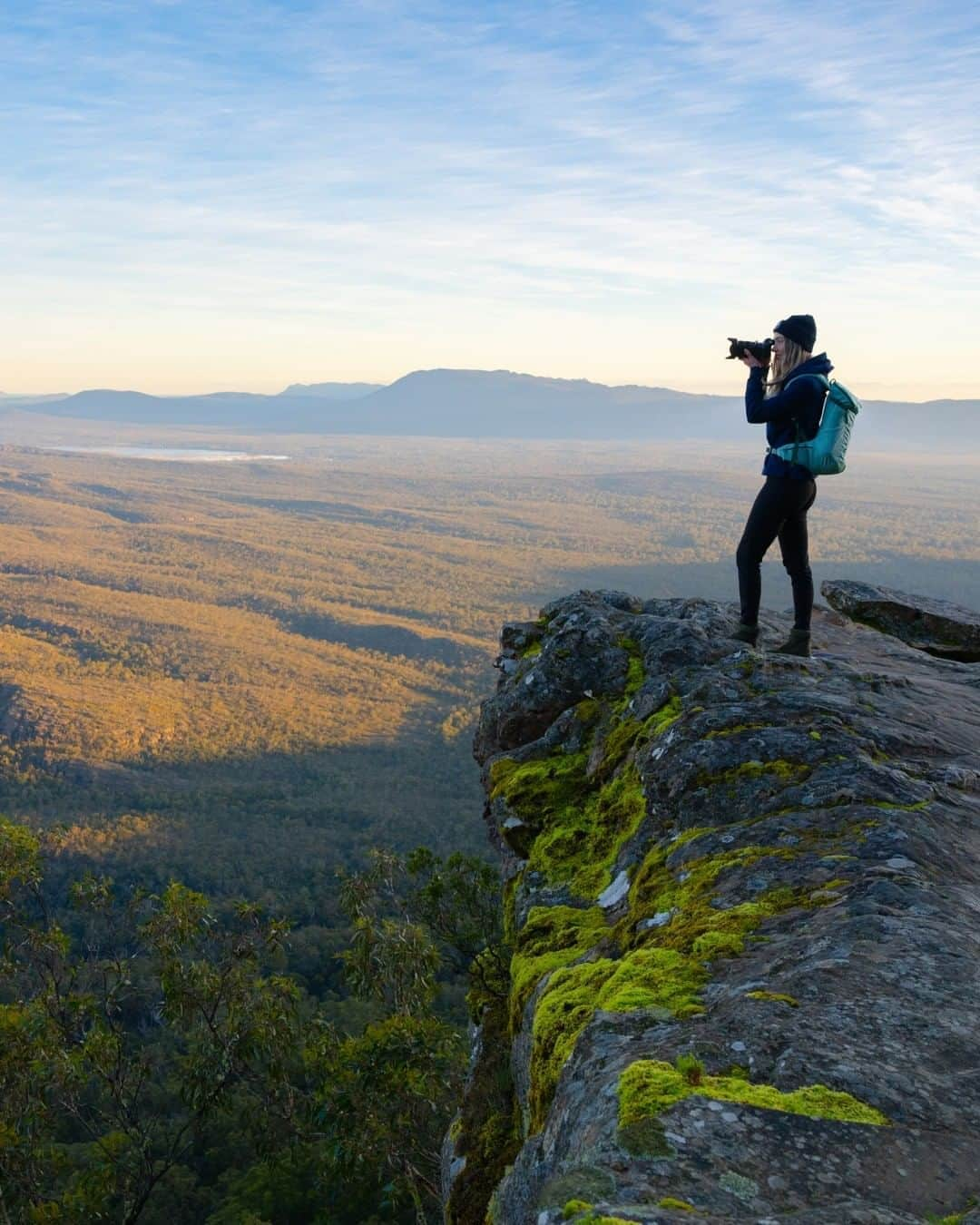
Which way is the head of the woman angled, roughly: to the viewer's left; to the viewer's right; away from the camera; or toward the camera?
to the viewer's left

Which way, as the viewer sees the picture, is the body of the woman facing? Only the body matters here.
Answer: to the viewer's left
